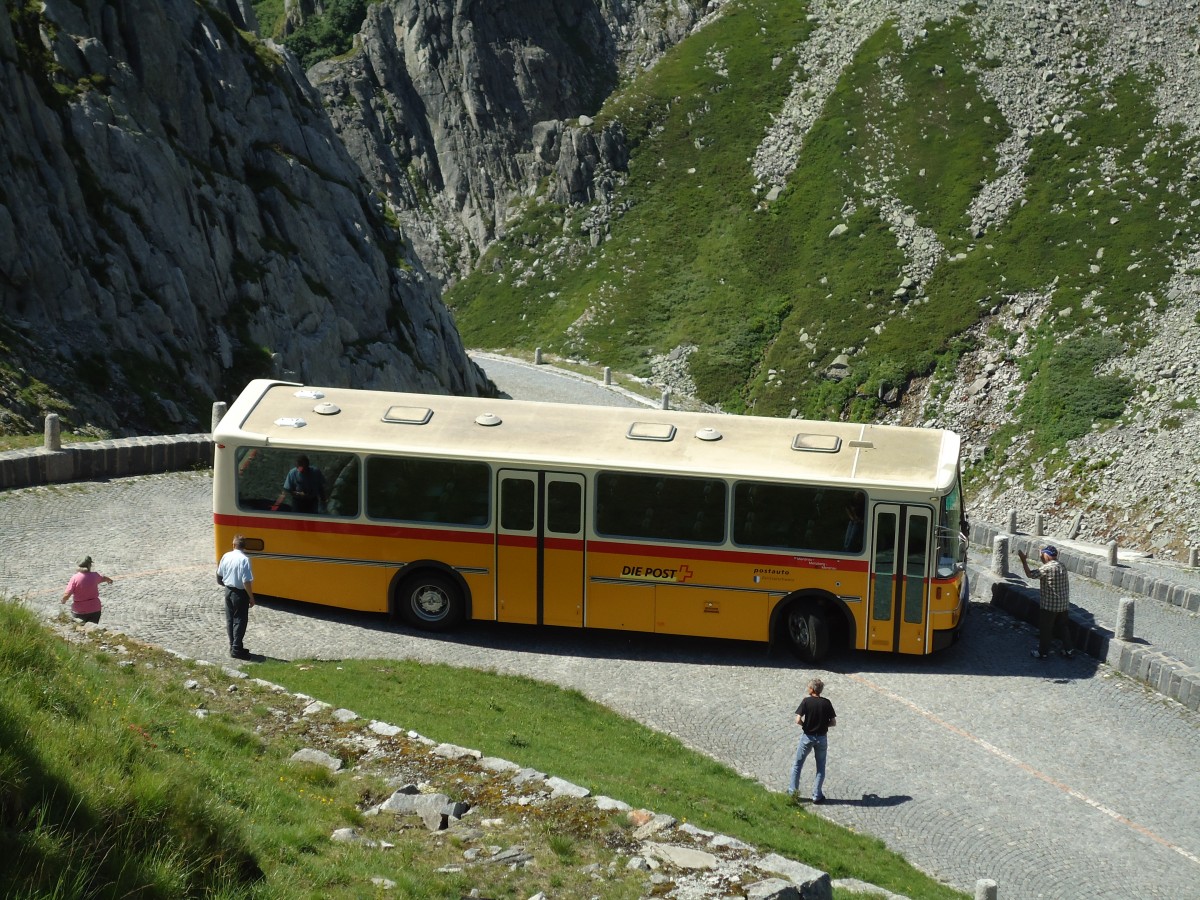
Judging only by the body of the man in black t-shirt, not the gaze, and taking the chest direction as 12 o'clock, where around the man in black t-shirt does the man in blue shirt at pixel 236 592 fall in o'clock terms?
The man in blue shirt is roughly at 9 o'clock from the man in black t-shirt.

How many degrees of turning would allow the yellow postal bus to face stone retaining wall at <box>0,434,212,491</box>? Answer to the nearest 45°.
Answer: approximately 135° to its left

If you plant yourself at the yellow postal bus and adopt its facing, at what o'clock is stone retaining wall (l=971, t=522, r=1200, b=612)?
The stone retaining wall is roughly at 11 o'clock from the yellow postal bus.

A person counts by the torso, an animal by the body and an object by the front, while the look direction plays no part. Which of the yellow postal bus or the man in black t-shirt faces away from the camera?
the man in black t-shirt

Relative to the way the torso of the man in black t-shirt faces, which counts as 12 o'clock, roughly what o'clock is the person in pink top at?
The person in pink top is roughly at 9 o'clock from the man in black t-shirt.

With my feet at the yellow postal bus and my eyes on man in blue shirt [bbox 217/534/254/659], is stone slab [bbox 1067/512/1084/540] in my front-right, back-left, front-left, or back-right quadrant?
back-right

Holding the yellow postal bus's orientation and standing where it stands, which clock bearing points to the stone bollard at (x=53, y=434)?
The stone bollard is roughly at 7 o'clock from the yellow postal bus.

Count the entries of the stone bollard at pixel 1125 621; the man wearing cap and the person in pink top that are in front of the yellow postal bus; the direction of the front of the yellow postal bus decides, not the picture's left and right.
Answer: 2

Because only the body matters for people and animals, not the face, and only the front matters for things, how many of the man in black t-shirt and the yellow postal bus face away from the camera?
1

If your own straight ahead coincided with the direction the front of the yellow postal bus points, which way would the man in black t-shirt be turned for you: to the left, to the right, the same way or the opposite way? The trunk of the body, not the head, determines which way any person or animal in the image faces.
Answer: to the left

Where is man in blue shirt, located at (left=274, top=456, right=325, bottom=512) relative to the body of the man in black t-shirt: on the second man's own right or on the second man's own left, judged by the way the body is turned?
on the second man's own left

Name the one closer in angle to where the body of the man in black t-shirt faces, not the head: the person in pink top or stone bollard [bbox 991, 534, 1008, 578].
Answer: the stone bollard

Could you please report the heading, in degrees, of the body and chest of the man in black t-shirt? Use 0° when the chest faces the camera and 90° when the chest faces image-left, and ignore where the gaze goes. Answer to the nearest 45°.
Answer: approximately 180°

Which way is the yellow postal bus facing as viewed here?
to the viewer's right

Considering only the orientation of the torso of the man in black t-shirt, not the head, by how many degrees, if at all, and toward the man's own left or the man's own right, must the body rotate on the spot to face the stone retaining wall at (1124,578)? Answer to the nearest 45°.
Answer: approximately 45° to the man's own right
